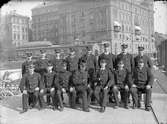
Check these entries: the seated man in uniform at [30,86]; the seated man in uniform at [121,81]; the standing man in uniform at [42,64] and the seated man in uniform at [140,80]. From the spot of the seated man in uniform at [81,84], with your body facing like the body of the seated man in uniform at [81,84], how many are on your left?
2

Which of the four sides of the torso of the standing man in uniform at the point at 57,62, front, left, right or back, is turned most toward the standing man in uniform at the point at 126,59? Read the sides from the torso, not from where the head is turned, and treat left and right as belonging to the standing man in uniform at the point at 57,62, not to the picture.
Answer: left

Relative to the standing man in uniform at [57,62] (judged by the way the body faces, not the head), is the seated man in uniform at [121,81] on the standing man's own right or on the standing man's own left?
on the standing man's own left

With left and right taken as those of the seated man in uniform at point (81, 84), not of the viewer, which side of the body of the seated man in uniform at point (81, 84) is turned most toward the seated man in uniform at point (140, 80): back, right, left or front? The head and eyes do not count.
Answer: left

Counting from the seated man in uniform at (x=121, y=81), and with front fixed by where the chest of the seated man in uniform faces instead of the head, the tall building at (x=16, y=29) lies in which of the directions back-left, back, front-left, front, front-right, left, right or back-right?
back-right

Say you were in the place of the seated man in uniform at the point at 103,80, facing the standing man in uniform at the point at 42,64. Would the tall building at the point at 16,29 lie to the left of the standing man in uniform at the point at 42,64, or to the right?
right

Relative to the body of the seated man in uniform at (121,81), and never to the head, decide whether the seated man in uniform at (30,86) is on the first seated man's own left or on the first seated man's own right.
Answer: on the first seated man's own right
